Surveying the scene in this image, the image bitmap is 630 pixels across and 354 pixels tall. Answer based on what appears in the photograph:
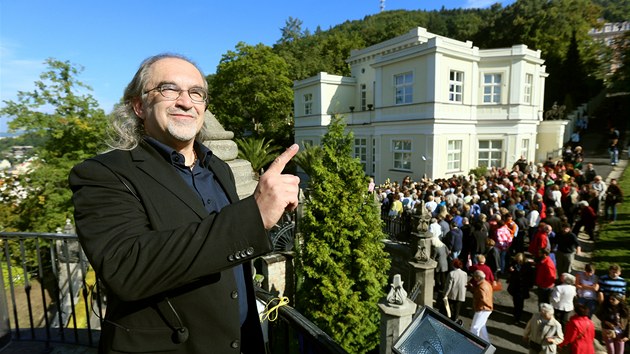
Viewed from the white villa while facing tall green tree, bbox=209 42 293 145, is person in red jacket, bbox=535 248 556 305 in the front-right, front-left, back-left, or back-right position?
back-left

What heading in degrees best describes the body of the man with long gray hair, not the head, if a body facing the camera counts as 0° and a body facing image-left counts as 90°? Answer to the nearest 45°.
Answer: approximately 315°
